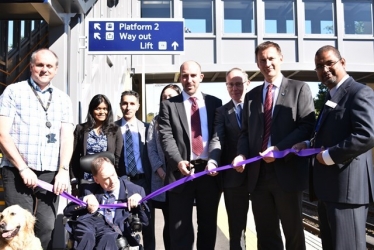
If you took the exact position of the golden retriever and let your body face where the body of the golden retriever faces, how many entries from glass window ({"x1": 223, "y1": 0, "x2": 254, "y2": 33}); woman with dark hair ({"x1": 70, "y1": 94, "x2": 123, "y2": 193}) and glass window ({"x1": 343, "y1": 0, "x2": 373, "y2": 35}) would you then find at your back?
3

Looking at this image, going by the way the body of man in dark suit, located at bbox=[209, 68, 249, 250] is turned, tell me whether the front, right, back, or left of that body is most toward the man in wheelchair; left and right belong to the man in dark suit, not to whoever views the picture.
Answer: right

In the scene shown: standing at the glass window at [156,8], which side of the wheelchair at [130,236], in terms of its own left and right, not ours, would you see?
back

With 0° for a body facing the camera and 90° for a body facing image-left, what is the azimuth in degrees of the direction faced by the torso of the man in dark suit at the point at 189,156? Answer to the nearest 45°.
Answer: approximately 0°

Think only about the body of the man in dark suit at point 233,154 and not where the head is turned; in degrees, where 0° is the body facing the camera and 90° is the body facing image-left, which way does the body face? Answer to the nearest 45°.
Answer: approximately 0°

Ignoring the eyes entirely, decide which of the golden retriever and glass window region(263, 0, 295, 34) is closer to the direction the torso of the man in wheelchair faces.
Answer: the golden retriever

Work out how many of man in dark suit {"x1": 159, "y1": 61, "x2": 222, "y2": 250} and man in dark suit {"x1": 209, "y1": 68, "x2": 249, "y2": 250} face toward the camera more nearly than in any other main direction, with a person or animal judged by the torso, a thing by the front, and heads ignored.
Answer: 2

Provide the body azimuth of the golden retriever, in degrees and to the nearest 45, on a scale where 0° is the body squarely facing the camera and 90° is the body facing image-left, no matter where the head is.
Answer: approximately 45°

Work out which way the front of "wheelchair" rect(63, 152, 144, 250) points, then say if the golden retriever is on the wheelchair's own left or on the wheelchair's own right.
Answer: on the wheelchair's own right

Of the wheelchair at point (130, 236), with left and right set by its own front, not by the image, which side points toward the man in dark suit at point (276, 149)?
left

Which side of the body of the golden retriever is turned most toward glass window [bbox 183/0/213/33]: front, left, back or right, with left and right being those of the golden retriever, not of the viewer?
back
